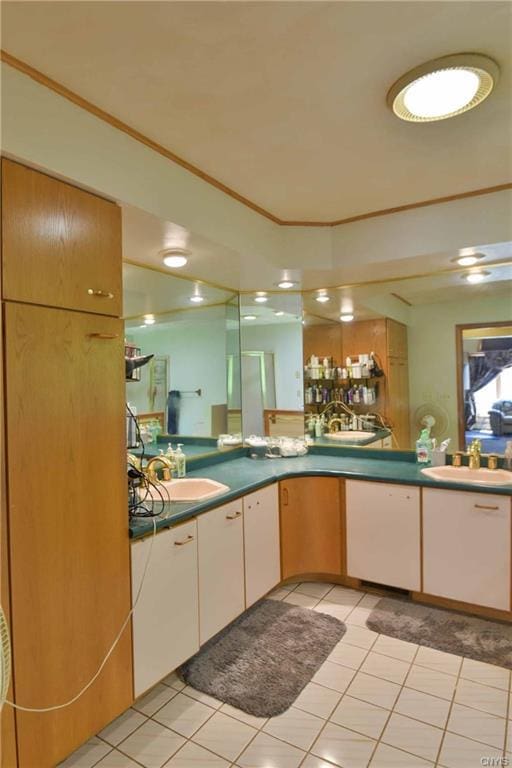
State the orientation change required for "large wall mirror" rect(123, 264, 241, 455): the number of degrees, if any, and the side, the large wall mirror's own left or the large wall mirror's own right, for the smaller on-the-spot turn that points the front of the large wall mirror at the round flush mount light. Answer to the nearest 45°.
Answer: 0° — it already faces it

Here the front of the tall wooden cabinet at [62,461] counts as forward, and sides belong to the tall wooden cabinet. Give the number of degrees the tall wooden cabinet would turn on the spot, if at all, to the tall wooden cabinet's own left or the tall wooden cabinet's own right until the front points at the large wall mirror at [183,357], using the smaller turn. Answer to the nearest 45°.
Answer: approximately 90° to the tall wooden cabinet's own left

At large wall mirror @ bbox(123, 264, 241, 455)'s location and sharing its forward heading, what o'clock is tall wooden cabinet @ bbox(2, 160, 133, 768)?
The tall wooden cabinet is roughly at 2 o'clock from the large wall mirror.

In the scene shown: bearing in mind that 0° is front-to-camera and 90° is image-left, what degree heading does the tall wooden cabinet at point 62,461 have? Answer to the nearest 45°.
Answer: approximately 315°

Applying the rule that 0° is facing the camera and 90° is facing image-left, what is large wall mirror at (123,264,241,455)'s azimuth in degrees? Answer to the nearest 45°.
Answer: approximately 315°

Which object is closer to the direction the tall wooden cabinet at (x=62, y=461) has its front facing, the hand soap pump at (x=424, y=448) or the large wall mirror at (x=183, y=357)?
the hand soap pump

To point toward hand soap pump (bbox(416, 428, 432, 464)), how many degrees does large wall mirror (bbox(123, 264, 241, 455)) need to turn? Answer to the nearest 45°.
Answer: approximately 45° to its left
